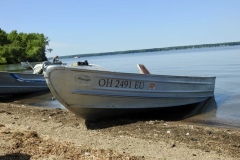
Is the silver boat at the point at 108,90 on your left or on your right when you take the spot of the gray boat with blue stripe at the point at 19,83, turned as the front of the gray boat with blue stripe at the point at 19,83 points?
on your left

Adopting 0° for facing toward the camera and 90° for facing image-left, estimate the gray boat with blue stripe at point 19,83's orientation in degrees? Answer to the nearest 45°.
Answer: approximately 90°
